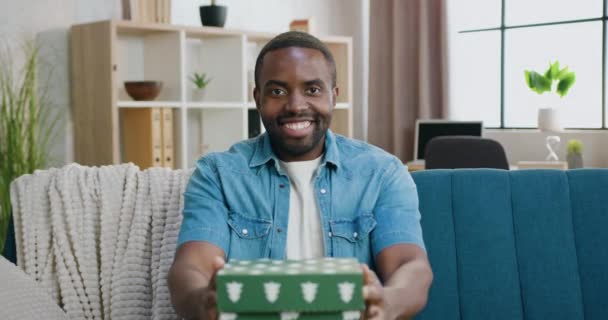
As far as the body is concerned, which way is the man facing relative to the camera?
toward the camera

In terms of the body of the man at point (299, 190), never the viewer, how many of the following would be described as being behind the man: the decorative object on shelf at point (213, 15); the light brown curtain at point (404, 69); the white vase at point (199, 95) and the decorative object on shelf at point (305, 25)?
4

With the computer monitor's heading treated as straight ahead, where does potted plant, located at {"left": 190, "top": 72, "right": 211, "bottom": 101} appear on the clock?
The potted plant is roughly at 2 o'clock from the computer monitor.

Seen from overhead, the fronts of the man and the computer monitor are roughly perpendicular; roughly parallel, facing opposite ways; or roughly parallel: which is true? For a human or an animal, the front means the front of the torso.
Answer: roughly parallel

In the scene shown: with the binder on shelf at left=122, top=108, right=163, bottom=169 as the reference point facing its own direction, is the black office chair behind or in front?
in front

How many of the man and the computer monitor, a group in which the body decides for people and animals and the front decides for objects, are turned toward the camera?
2

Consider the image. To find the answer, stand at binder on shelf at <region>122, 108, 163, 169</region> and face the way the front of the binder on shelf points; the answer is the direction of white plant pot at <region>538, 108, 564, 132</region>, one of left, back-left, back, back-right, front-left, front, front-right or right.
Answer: front-left

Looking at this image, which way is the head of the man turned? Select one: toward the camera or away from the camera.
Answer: toward the camera

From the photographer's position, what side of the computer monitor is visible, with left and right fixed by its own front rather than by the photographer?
front

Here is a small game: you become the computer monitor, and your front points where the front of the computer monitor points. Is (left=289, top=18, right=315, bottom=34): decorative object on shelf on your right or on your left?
on your right

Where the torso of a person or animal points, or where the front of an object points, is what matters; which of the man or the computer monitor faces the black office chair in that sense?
the computer monitor

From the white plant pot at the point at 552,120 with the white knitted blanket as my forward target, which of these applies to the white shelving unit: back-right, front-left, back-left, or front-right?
front-right

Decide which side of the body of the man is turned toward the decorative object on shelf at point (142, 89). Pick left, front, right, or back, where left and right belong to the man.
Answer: back

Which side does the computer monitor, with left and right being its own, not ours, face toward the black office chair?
front

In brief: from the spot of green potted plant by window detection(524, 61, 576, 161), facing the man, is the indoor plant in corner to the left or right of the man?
right

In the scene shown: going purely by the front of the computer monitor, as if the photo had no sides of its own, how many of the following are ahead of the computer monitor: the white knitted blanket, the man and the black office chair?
3
